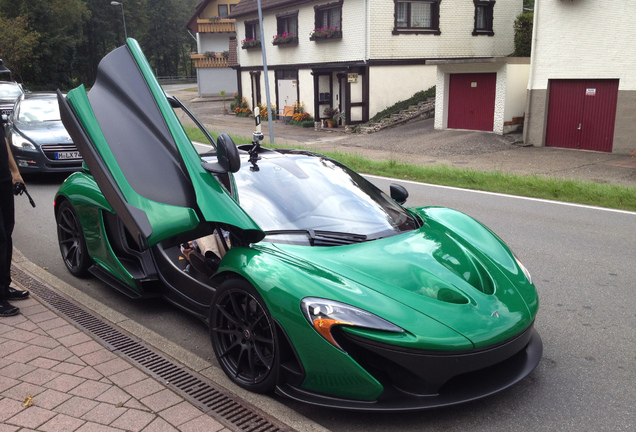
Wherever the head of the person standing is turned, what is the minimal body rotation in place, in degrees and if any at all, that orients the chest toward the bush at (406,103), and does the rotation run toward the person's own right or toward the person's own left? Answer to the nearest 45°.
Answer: approximately 45° to the person's own left

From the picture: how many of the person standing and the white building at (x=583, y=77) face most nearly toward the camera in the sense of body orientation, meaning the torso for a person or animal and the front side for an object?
1

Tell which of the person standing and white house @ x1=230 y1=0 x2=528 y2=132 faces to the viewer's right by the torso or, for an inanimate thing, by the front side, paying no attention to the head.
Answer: the person standing

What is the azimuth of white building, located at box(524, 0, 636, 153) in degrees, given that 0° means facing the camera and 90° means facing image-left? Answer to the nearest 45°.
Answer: approximately 0°

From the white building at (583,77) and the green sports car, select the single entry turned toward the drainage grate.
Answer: the white building

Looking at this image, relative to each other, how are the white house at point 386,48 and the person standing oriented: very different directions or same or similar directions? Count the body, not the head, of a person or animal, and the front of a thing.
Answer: very different directions

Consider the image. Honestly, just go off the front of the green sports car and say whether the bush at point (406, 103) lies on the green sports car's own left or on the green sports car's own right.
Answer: on the green sports car's own left

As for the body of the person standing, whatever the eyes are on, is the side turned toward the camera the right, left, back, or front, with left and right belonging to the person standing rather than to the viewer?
right

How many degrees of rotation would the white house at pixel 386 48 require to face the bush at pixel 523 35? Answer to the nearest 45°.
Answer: approximately 135° to its left

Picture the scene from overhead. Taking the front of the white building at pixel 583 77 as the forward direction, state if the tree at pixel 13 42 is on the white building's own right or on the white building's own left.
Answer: on the white building's own right

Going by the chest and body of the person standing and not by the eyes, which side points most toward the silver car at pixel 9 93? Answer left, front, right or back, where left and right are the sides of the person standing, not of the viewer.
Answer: left
